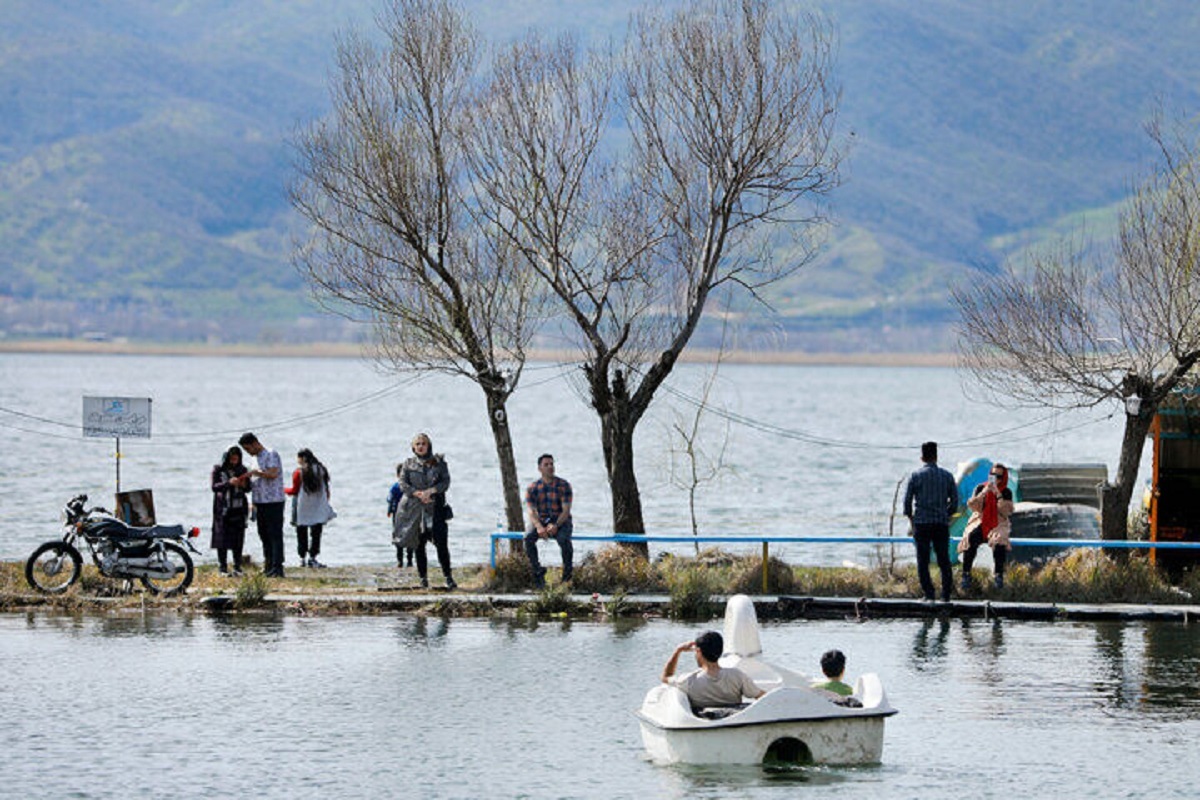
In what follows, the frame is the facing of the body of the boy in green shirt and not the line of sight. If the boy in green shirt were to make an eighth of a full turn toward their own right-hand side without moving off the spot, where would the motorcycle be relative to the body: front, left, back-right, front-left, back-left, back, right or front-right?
left

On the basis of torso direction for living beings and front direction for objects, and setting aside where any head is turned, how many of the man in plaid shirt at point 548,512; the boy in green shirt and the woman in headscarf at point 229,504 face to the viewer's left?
0

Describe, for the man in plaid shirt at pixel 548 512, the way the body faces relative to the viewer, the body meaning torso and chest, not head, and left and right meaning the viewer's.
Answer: facing the viewer

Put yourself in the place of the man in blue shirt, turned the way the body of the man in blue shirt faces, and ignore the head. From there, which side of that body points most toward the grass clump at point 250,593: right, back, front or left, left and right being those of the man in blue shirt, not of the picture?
left

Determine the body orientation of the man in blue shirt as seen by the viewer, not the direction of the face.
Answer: away from the camera

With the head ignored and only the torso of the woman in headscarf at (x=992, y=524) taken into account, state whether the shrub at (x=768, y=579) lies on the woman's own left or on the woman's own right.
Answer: on the woman's own right

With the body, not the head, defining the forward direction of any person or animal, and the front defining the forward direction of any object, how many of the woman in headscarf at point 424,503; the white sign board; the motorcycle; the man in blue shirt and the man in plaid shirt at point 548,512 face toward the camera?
3

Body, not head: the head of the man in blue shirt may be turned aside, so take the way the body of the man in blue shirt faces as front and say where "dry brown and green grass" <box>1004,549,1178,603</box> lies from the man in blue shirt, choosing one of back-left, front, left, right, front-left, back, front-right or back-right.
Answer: front-right

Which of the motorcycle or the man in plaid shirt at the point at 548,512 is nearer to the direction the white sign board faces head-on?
the motorcycle

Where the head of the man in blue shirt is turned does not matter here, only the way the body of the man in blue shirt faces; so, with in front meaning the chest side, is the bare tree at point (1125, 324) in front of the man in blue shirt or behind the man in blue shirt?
in front

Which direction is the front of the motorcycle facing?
to the viewer's left

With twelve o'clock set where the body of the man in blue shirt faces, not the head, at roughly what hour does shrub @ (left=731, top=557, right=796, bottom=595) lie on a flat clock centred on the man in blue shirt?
The shrub is roughly at 10 o'clock from the man in blue shirt.

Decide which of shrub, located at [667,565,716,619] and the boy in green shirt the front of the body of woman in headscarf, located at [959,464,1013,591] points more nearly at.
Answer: the boy in green shirt

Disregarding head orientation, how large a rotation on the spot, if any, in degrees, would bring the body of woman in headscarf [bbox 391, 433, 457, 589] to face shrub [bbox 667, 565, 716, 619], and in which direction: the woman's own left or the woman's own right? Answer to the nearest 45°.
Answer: approximately 45° to the woman's own left

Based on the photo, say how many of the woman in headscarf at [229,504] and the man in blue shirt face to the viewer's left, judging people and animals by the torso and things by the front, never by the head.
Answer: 0

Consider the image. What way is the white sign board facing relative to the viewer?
toward the camera

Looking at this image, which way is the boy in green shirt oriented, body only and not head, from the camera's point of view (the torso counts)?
away from the camera
